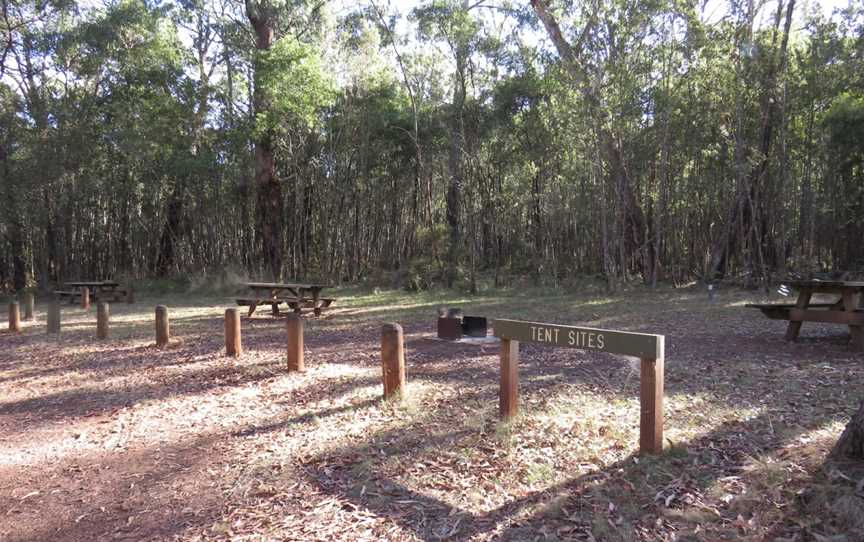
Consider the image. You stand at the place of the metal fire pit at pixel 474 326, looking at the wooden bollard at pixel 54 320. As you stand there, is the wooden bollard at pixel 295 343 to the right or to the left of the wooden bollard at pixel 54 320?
left

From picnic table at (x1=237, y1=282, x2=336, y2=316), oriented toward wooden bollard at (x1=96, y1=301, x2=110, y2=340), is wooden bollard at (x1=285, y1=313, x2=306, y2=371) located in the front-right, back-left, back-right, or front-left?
front-left

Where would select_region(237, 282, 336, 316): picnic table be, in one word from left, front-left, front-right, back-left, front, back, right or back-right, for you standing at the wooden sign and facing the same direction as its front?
right

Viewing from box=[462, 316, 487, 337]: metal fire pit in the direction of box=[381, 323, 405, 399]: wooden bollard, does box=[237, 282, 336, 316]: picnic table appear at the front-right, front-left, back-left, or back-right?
back-right

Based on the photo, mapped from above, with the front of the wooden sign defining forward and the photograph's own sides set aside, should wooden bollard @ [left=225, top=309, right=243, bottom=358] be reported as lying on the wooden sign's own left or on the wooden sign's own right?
on the wooden sign's own right

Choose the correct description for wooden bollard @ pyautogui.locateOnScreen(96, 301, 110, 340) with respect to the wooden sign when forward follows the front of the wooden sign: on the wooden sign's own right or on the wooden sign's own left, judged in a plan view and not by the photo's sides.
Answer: on the wooden sign's own right

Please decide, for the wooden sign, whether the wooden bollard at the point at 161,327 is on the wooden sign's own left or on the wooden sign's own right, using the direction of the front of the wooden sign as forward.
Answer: on the wooden sign's own right

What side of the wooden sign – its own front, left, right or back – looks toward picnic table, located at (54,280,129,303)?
right

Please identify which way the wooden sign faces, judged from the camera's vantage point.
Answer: facing the viewer and to the left of the viewer

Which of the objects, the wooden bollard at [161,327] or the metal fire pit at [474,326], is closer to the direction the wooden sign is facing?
the wooden bollard
